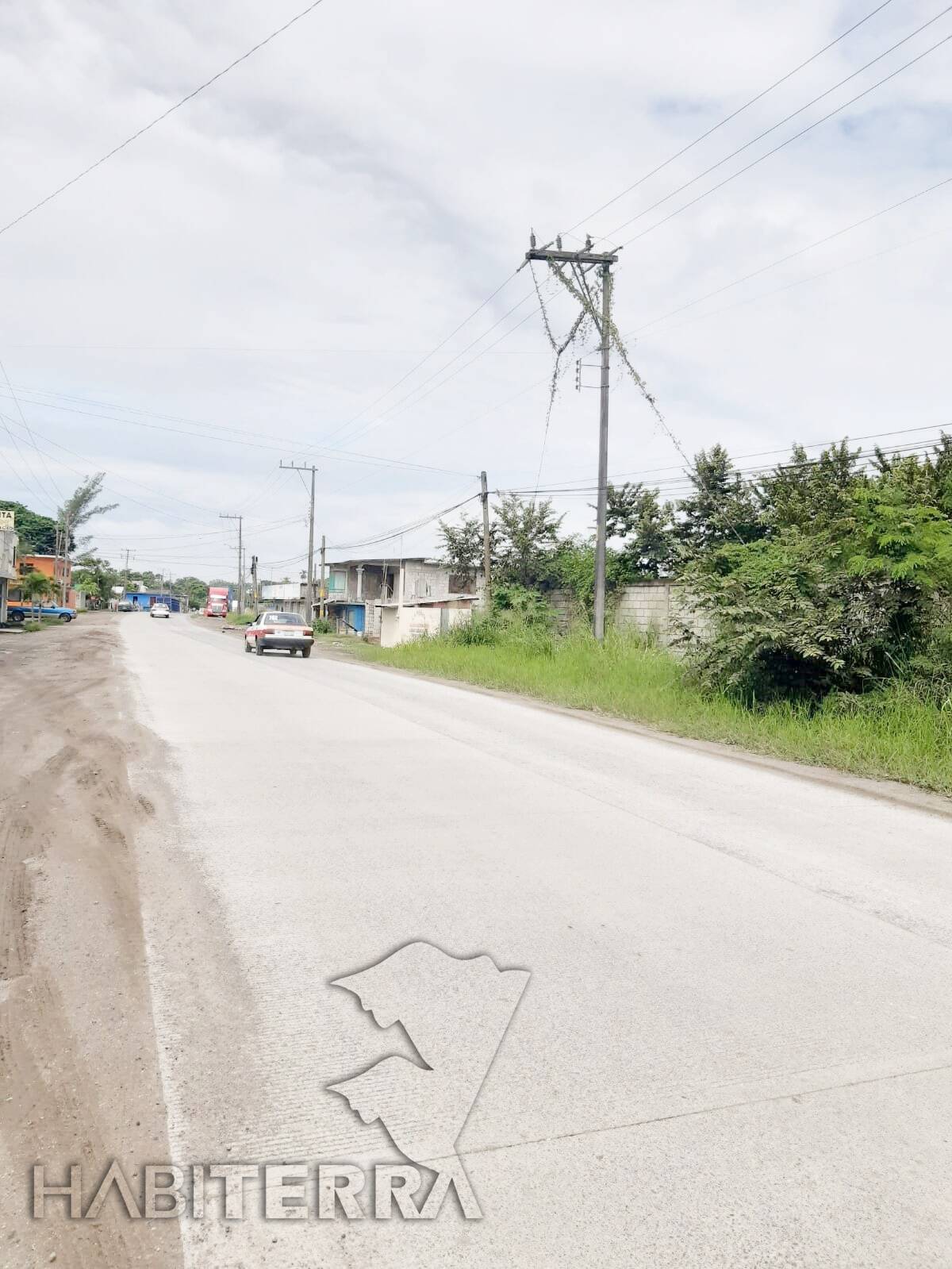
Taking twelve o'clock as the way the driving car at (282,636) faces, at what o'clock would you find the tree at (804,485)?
The tree is roughly at 4 o'clock from the driving car.

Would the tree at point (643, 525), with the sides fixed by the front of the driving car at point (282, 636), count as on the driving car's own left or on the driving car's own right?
on the driving car's own right

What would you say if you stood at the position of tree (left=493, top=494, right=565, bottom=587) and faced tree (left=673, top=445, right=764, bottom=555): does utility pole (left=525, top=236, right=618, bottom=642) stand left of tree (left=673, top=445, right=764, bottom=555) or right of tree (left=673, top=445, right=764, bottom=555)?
right

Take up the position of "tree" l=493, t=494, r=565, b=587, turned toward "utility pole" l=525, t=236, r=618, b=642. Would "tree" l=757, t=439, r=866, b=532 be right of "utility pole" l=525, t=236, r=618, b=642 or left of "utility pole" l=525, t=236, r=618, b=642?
left

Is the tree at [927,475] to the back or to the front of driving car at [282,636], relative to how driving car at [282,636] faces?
to the back

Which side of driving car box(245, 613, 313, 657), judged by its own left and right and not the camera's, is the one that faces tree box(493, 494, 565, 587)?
right

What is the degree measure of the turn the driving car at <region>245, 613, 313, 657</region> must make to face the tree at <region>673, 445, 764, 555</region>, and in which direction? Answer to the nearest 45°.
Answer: approximately 90° to its right

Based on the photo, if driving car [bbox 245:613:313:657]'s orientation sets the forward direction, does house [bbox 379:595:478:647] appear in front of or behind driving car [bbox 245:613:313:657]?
in front

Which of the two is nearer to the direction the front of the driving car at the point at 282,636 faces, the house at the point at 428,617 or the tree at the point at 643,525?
the house

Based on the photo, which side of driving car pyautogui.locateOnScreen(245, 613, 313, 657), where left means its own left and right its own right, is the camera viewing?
back
